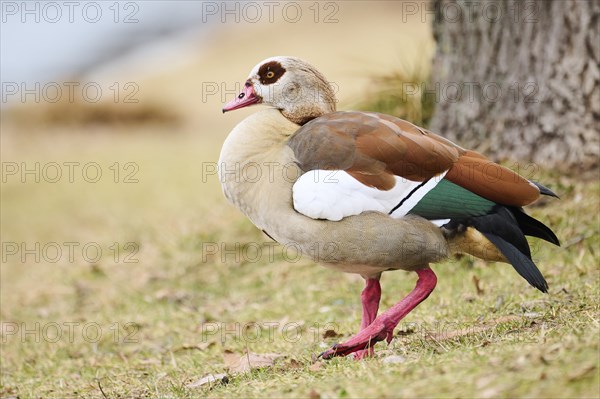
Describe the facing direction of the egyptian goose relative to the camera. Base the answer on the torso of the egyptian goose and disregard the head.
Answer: to the viewer's left

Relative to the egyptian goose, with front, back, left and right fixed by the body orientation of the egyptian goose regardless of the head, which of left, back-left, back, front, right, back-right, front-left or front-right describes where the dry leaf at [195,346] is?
front-right

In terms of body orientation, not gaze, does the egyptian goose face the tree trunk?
no

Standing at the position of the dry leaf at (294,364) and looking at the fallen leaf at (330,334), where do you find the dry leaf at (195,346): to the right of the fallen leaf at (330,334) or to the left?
left

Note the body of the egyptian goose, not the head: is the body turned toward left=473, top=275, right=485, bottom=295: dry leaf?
no
